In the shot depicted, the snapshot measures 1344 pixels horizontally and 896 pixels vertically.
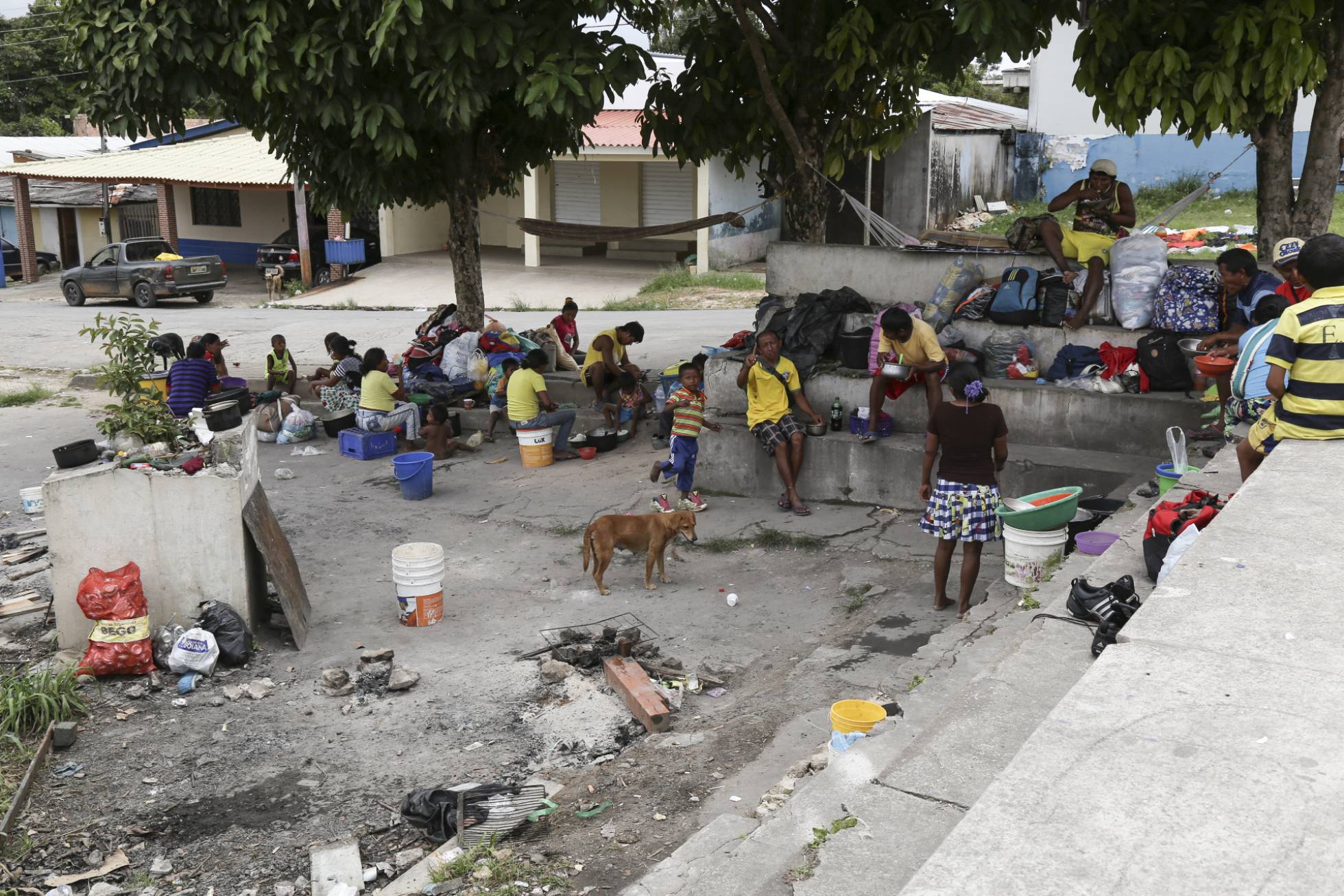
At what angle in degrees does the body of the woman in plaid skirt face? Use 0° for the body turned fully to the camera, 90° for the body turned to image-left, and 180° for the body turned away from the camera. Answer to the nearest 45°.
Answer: approximately 180°

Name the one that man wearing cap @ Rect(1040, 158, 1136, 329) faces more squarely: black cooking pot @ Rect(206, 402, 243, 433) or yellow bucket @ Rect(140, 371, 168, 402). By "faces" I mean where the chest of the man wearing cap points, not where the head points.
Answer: the black cooking pot

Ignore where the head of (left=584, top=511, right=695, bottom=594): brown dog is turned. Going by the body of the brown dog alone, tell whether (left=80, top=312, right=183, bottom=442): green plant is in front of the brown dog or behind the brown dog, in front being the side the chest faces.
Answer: behind

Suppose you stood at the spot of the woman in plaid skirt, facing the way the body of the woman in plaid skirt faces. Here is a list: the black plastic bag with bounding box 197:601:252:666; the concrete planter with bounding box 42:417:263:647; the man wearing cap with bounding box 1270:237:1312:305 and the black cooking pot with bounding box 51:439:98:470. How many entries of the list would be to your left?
3

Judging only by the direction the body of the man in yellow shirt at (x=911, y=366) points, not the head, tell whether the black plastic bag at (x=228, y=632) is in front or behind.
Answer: in front

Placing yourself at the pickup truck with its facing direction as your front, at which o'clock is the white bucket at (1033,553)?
The white bucket is roughly at 7 o'clock from the pickup truck.

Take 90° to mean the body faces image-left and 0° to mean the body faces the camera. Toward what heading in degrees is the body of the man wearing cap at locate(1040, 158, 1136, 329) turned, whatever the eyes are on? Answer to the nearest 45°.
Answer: approximately 45°

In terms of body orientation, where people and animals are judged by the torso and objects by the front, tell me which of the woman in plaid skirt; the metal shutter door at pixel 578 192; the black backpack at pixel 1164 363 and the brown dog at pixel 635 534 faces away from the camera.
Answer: the woman in plaid skirt

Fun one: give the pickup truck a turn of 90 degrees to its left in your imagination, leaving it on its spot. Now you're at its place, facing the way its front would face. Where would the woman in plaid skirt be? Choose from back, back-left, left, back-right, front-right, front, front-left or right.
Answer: front-left

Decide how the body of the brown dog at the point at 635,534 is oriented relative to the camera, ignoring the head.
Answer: to the viewer's right

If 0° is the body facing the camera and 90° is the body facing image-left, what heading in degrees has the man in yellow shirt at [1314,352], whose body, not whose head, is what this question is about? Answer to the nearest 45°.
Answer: approximately 135°

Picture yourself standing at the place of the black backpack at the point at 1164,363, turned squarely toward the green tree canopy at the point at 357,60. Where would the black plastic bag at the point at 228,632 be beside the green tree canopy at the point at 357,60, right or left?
left

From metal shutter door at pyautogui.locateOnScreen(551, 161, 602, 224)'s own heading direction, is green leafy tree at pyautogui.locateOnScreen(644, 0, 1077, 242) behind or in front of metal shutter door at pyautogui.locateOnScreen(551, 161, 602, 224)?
in front
